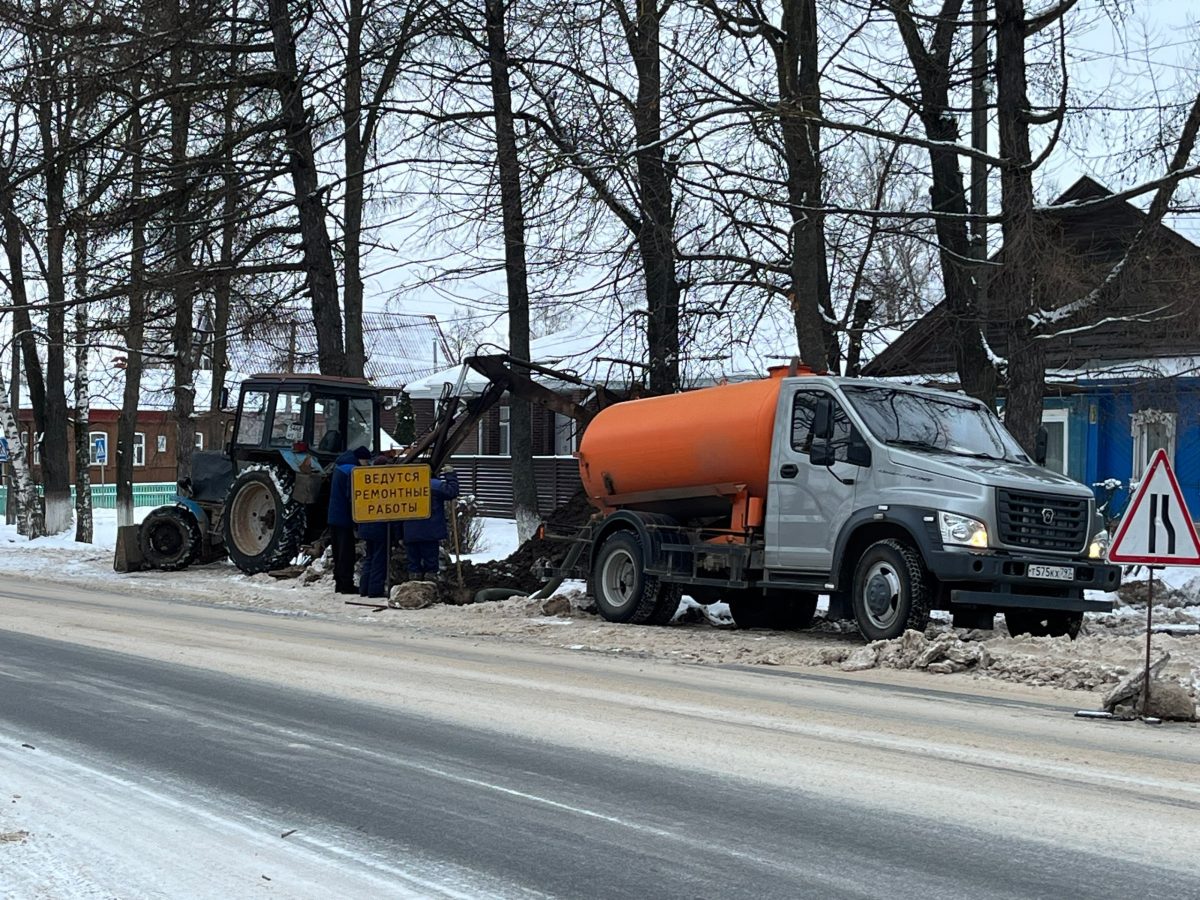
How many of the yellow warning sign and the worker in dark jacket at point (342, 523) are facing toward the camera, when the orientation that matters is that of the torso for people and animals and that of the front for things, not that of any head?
1

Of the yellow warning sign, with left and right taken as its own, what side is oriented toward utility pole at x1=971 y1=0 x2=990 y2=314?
left

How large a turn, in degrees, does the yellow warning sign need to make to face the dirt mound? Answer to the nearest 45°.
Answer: approximately 135° to its left

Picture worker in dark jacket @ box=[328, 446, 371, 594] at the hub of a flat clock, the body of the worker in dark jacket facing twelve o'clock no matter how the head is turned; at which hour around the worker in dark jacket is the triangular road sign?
The triangular road sign is roughly at 2 o'clock from the worker in dark jacket.

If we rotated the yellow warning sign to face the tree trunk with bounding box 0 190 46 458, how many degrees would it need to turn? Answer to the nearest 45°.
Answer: approximately 135° to its right

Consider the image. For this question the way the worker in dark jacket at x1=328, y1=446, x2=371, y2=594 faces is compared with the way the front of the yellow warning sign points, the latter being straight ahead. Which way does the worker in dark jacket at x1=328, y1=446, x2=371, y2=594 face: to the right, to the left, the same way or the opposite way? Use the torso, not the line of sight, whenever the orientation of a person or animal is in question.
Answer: to the left

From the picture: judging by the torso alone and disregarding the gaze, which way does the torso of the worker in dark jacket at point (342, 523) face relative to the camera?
to the viewer's right

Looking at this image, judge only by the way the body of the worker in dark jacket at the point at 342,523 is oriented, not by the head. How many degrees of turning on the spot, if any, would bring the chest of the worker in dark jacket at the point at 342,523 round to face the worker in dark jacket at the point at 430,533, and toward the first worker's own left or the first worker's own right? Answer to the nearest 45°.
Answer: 0° — they already face them

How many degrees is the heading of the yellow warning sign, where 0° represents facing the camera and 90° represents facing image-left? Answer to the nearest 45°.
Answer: approximately 0°

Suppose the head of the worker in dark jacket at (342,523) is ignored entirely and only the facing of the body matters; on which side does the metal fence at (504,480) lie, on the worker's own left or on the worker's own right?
on the worker's own left

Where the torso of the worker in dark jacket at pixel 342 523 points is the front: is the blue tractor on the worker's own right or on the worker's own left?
on the worker's own left

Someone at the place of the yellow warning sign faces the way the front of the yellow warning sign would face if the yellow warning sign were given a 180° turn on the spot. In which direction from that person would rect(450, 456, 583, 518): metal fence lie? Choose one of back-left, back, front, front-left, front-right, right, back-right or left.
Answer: front
